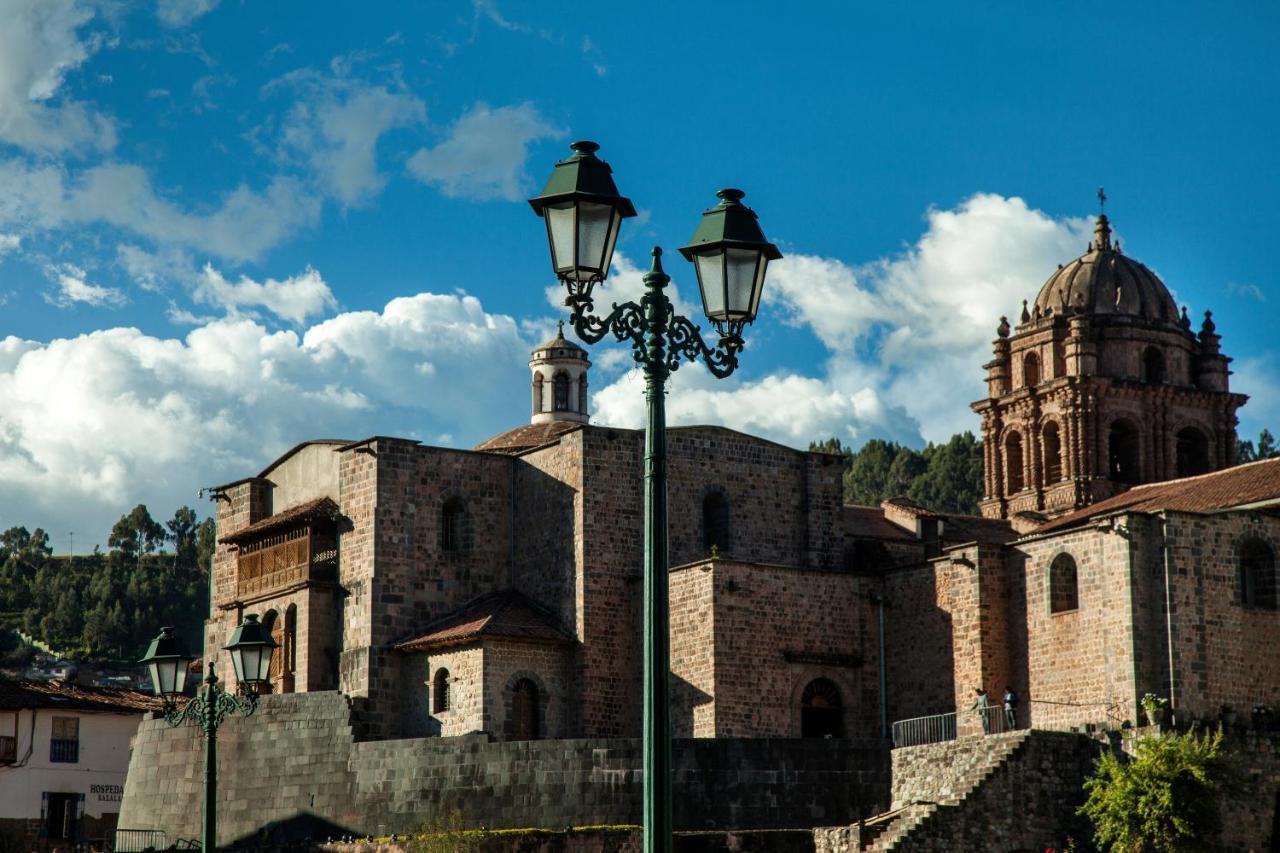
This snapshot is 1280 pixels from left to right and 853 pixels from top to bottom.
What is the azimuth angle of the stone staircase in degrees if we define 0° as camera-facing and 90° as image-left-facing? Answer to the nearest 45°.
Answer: approximately 90°

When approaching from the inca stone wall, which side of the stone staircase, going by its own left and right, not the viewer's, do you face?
front

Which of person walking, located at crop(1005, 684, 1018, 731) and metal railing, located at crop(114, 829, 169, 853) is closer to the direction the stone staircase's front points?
the metal railing

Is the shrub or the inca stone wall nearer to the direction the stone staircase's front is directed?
the inca stone wall

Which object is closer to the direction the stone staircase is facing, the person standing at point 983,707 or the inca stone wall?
the inca stone wall

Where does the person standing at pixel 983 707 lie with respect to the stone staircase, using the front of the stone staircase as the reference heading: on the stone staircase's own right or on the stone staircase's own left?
on the stone staircase's own right

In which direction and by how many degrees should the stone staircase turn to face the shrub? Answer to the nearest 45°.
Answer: approximately 180°

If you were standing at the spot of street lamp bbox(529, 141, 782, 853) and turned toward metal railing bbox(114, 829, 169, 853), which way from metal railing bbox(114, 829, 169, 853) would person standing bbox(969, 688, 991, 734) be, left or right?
right

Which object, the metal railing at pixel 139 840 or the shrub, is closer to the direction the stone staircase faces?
the metal railing

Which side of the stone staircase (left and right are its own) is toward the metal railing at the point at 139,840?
front
